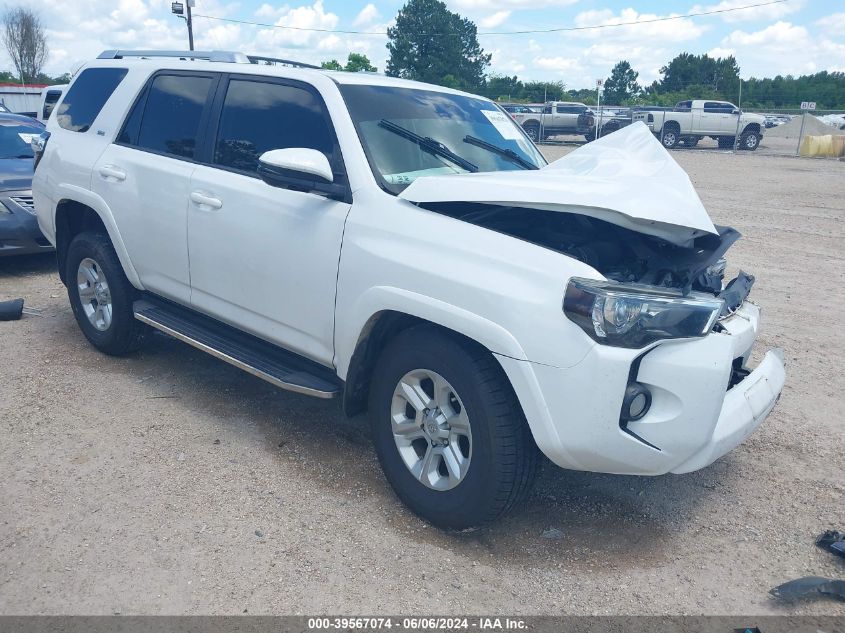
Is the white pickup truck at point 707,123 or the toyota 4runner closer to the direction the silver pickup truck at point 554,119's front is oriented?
the white pickup truck

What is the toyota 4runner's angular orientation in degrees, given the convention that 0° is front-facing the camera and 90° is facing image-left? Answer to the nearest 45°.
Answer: approximately 315°

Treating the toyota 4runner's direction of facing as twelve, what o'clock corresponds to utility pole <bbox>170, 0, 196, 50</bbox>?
The utility pole is roughly at 7 o'clock from the toyota 4runner.

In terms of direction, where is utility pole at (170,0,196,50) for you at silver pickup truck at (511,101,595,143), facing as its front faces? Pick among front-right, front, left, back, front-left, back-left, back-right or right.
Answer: back

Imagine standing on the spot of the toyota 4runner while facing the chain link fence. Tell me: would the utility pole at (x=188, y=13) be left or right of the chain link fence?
left

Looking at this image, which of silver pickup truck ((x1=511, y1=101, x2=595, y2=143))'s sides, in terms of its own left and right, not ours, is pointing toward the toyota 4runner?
right

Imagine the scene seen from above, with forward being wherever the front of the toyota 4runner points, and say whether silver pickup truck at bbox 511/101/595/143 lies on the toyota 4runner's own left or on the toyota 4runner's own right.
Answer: on the toyota 4runner's own left
